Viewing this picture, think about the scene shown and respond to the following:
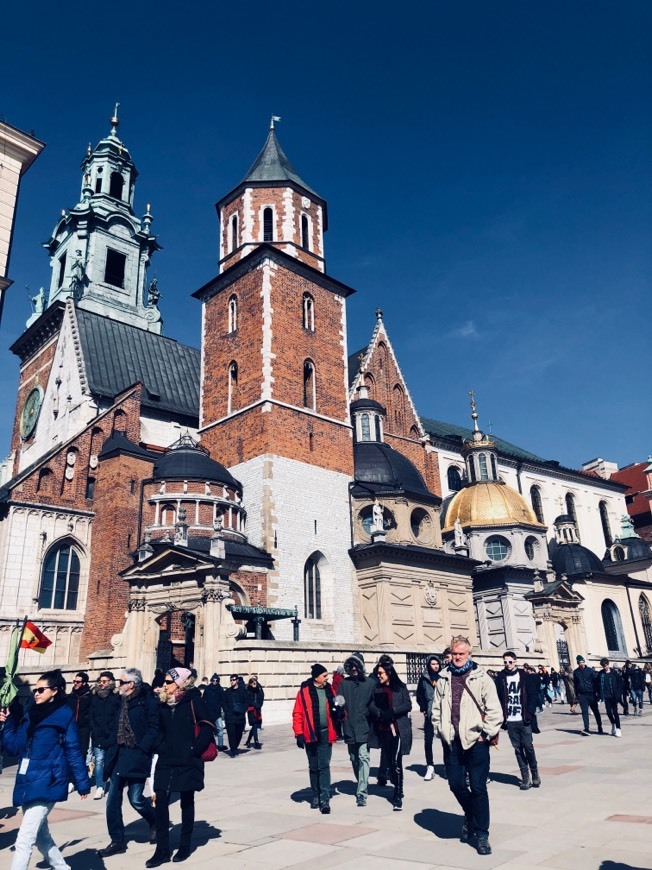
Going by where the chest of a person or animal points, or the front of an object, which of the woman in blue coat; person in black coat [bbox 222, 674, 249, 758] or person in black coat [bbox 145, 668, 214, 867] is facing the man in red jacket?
person in black coat [bbox 222, 674, 249, 758]

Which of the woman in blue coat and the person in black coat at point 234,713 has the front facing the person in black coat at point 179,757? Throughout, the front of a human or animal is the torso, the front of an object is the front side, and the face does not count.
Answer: the person in black coat at point 234,713

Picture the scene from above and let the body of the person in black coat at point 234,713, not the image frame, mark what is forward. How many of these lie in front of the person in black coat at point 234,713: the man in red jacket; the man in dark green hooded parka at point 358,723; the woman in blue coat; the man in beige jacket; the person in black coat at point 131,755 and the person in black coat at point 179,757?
6

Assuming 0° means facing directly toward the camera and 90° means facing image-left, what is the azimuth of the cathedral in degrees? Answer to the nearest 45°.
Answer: approximately 45°

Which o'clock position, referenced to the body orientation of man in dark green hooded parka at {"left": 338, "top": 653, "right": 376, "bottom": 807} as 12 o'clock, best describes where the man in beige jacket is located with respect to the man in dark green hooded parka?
The man in beige jacket is roughly at 11 o'clock from the man in dark green hooded parka.

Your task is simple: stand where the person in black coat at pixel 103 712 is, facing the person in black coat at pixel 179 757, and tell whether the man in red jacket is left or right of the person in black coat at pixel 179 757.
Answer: left

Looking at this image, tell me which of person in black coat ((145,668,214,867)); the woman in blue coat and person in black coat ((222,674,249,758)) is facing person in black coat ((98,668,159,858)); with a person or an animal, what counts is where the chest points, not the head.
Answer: person in black coat ((222,674,249,758))

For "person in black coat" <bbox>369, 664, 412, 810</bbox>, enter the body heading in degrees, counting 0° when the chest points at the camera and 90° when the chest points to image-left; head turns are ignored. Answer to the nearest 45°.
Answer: approximately 45°

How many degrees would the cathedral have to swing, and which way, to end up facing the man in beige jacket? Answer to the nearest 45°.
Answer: approximately 45° to its left

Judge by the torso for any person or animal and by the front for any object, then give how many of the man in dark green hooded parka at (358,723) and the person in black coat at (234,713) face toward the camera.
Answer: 2
